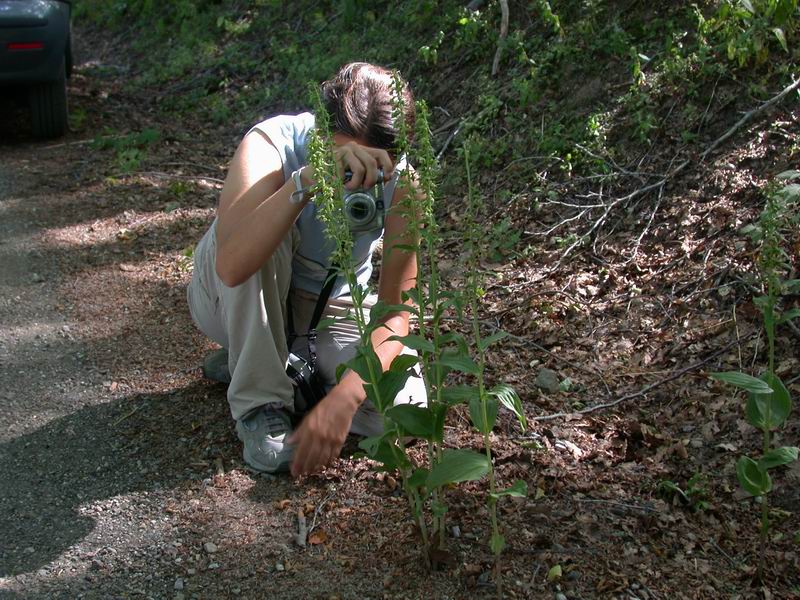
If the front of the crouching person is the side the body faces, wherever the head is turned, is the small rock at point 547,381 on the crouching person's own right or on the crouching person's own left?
on the crouching person's own left

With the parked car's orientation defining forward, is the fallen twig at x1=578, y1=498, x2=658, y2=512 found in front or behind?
behind

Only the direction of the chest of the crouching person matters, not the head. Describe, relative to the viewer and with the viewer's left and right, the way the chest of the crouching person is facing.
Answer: facing the viewer and to the right of the viewer

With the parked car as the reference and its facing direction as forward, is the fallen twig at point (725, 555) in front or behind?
behind

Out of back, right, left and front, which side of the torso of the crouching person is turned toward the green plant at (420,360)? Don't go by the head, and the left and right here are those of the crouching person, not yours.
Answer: front

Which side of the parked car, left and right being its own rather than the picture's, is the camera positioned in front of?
back

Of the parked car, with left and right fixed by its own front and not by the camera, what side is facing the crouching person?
back

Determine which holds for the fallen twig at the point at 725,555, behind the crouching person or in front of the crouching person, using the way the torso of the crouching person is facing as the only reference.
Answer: in front

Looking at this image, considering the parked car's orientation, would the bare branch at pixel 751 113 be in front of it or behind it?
behind

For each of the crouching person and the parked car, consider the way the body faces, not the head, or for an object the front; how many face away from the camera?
1

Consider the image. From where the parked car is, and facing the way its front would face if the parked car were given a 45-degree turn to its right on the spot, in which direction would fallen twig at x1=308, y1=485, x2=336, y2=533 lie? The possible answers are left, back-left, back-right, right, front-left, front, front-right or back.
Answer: back-right

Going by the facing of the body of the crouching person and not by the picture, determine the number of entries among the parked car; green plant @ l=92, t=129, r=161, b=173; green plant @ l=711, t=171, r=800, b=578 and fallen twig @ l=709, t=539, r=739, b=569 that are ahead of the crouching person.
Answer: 2

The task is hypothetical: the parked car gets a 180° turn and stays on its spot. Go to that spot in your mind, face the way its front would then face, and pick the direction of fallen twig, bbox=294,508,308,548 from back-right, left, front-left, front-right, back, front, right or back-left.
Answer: front

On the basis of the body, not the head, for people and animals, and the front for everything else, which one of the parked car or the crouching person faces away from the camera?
the parked car
